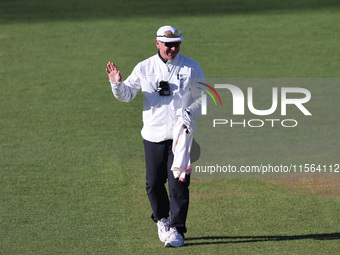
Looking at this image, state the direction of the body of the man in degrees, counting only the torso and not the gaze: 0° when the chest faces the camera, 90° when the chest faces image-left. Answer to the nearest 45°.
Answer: approximately 0°
